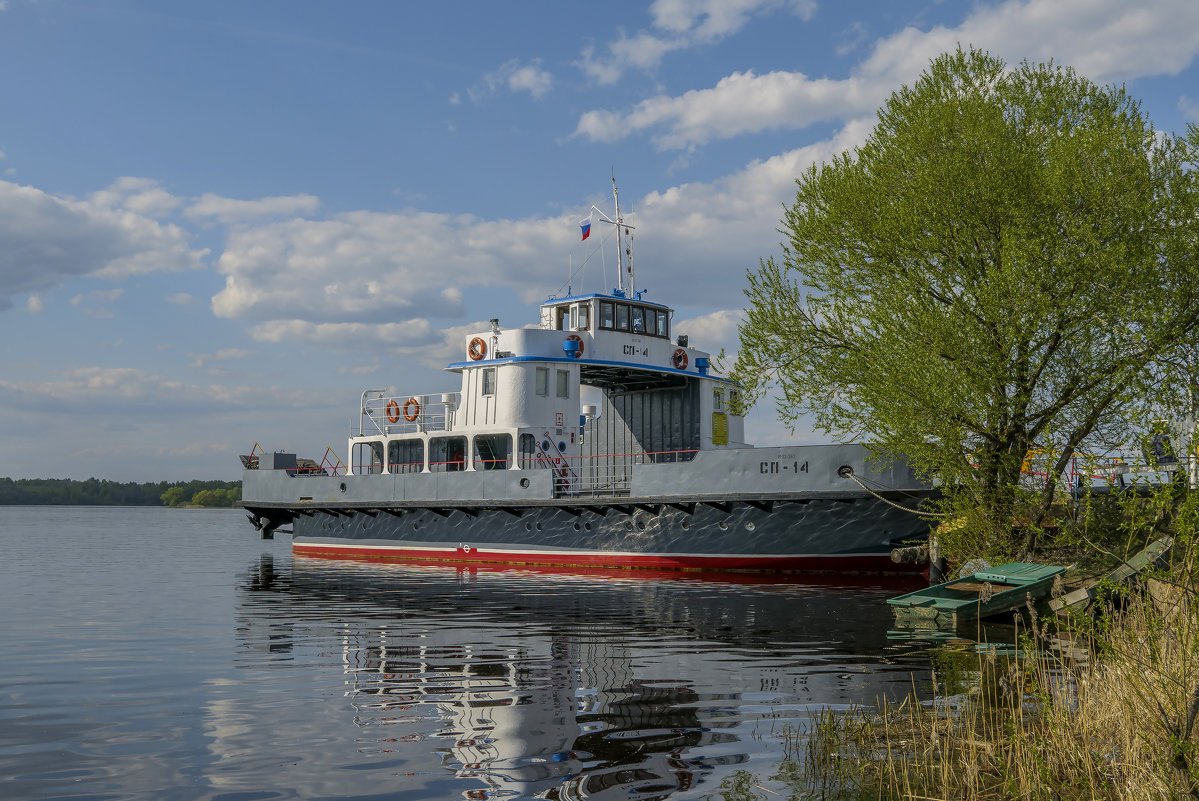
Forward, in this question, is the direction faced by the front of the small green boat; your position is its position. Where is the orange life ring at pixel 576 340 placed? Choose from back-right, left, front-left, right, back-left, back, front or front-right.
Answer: left

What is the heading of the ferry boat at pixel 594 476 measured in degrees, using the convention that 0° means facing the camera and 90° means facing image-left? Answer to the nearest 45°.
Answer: approximately 315°

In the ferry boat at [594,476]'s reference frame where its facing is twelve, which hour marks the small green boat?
The small green boat is roughly at 1 o'clock from the ferry boat.

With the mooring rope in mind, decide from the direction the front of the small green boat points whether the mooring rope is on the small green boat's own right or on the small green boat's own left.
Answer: on the small green boat's own left
